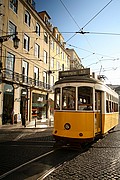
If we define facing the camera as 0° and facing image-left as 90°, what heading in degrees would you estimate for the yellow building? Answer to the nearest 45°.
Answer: approximately 315°

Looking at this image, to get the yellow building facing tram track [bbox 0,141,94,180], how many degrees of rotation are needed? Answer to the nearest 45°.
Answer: approximately 45° to its right

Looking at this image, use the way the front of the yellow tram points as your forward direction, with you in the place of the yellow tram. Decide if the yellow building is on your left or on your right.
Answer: on your right

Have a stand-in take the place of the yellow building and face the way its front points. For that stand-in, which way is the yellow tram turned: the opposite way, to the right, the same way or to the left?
to the right
